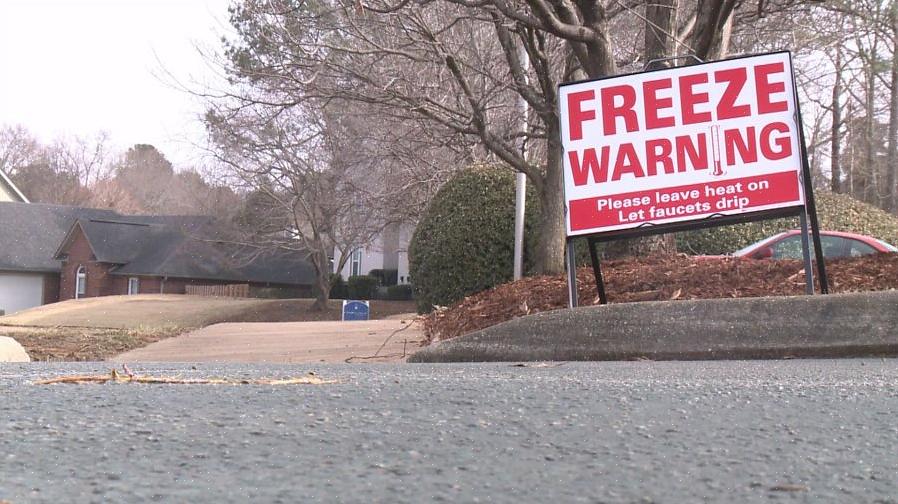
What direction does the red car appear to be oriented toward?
to the viewer's left

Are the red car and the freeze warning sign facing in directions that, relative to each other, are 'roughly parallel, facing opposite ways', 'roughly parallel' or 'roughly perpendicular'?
roughly perpendicular

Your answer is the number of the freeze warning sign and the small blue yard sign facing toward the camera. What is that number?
2

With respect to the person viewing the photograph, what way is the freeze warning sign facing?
facing the viewer

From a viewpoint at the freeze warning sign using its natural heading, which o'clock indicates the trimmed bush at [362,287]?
The trimmed bush is roughly at 5 o'clock from the freeze warning sign.

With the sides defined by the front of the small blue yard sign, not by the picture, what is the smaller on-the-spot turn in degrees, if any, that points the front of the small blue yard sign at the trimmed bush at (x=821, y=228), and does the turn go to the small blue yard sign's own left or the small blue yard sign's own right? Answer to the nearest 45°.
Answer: approximately 45° to the small blue yard sign's own left

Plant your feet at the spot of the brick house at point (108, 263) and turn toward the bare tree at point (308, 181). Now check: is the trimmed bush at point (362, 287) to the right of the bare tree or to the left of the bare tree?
left

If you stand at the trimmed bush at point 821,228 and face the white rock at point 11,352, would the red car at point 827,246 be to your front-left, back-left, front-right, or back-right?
front-left

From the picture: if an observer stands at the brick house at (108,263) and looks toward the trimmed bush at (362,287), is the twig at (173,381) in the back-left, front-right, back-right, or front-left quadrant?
front-right

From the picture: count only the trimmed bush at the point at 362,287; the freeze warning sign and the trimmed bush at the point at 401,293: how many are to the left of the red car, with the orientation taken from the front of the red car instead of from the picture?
1

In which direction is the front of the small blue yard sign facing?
toward the camera

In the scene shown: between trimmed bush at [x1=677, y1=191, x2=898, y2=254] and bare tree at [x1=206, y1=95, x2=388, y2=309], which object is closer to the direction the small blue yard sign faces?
the trimmed bush

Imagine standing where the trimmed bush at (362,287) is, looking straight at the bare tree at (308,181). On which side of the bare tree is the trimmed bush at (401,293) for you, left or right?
left

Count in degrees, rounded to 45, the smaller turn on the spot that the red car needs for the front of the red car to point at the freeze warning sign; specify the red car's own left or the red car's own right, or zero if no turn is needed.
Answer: approximately 90° to the red car's own left
